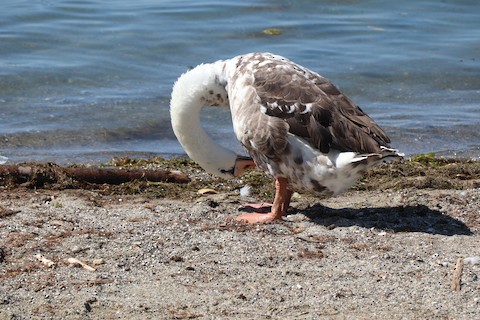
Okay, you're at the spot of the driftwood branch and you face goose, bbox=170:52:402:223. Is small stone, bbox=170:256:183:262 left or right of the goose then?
right

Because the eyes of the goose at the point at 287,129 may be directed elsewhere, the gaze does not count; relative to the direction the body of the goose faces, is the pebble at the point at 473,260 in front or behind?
behind

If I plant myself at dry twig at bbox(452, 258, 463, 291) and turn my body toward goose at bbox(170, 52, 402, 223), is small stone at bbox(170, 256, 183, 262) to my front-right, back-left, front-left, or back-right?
front-left

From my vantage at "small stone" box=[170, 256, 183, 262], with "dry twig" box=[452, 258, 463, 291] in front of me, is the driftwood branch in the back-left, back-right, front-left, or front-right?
back-left

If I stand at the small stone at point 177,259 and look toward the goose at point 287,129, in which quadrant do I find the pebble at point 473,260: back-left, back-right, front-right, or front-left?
front-right

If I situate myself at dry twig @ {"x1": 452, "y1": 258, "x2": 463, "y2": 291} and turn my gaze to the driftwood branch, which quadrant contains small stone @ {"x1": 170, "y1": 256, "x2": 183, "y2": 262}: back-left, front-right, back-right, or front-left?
front-left

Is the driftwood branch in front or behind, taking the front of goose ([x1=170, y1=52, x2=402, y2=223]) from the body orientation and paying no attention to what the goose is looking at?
in front

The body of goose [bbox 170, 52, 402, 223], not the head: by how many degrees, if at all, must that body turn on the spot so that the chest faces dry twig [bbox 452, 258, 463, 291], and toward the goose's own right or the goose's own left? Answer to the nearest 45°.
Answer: approximately 135° to the goose's own left

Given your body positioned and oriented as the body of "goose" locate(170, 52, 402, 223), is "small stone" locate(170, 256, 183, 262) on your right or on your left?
on your left

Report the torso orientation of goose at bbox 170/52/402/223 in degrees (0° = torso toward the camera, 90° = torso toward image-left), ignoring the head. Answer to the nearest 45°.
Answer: approximately 90°

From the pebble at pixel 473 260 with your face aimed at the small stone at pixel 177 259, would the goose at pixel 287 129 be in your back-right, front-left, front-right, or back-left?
front-right
